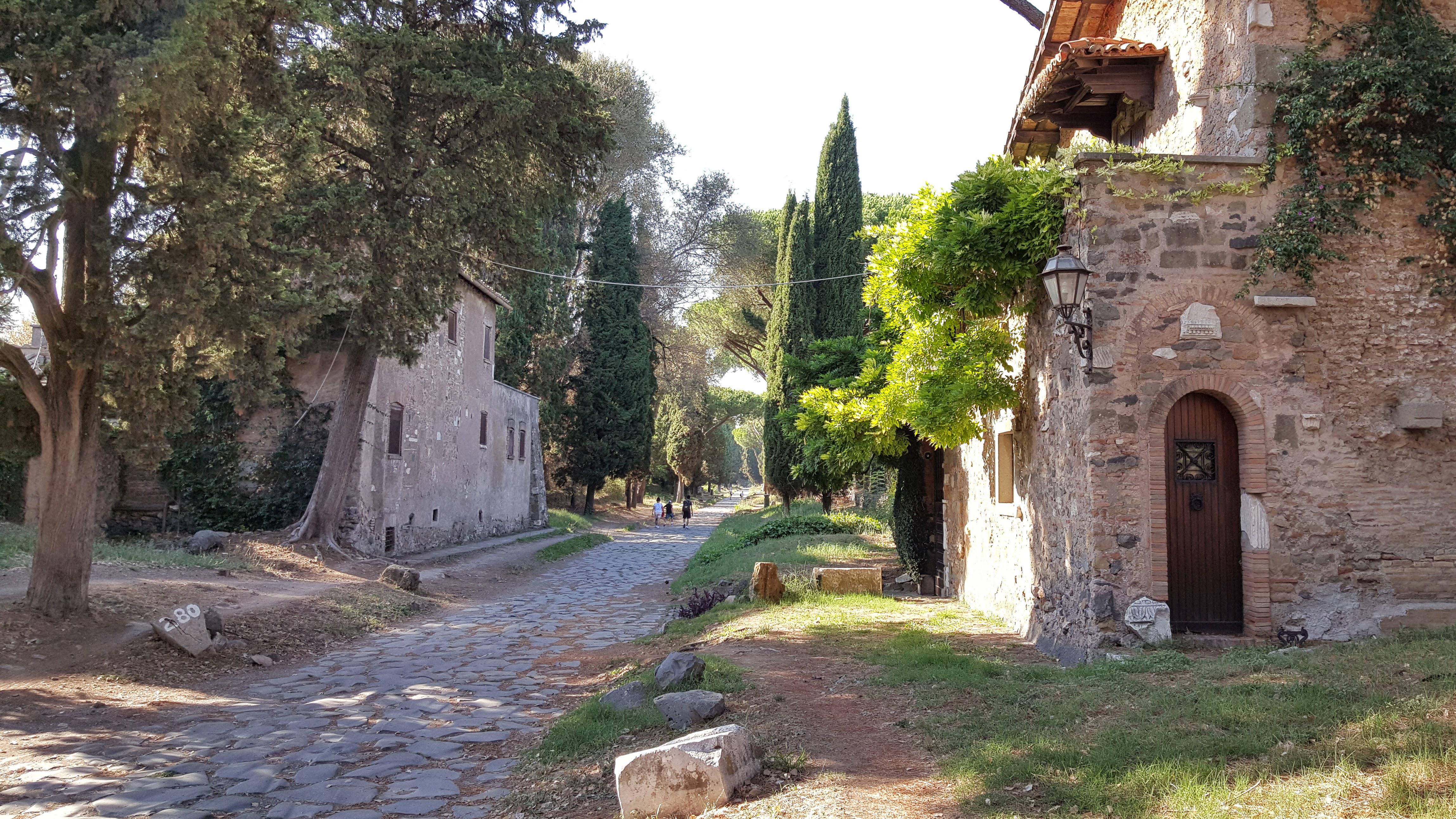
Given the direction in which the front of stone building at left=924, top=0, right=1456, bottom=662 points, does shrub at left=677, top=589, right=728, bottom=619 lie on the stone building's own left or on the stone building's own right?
on the stone building's own right

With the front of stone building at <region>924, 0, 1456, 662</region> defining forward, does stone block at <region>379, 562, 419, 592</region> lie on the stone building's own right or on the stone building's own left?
on the stone building's own right

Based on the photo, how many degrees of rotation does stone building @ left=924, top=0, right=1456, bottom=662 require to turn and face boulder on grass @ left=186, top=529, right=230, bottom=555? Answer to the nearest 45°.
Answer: approximately 90° to its right

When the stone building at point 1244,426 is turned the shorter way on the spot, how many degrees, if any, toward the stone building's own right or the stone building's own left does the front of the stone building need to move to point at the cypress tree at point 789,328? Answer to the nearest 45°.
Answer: approximately 135° to the stone building's own right

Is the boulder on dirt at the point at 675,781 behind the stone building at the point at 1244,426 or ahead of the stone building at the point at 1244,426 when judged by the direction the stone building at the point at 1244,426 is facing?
ahead
